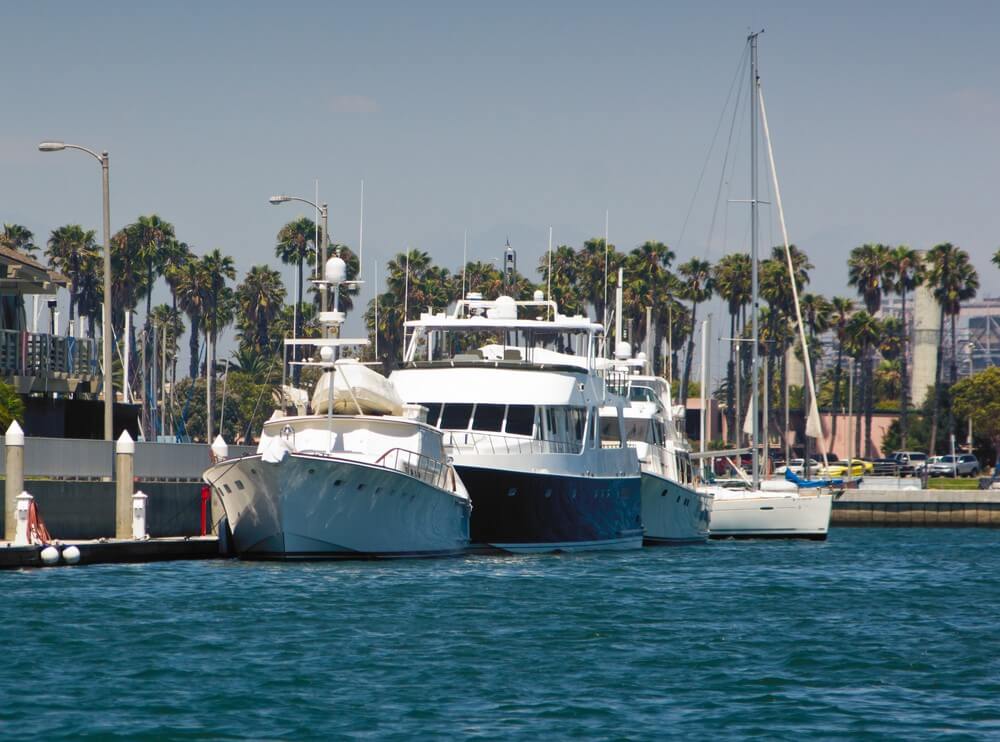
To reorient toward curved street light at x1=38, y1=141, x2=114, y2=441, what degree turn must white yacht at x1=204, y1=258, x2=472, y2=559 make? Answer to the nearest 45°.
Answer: approximately 90° to its right

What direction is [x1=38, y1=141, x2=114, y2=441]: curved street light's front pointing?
to the viewer's left

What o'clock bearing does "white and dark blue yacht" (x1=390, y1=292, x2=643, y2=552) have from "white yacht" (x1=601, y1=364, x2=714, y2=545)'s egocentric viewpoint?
"white and dark blue yacht" (x1=390, y1=292, x2=643, y2=552) is roughly at 11 o'clock from "white yacht" (x1=601, y1=364, x2=714, y2=545).

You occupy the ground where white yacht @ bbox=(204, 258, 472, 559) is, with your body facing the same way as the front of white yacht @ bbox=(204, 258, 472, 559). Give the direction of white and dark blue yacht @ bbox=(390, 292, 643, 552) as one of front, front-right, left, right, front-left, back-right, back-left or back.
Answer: back

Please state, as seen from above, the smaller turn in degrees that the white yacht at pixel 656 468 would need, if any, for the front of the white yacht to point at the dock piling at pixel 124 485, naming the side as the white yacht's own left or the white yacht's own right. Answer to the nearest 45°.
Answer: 0° — it already faces it

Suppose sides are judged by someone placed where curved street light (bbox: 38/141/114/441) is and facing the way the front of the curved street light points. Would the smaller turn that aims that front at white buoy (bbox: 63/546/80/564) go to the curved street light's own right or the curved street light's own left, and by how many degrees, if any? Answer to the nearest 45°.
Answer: approximately 90° to the curved street light's own left
